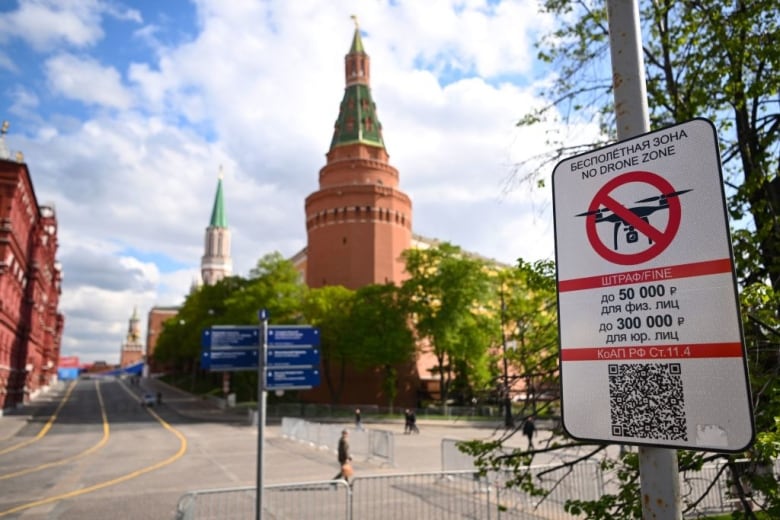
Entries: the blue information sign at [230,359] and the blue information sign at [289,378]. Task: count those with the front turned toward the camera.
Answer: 2

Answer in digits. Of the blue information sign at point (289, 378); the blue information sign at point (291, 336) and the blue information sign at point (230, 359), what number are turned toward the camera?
3

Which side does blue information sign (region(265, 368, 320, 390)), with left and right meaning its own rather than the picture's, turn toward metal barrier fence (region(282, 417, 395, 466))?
back

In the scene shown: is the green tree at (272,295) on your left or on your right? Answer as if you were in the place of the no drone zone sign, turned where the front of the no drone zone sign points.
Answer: on your right

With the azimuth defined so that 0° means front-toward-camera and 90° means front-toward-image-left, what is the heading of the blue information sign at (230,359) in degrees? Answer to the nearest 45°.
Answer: approximately 0°

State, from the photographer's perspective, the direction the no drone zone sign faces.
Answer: facing the viewer and to the left of the viewer

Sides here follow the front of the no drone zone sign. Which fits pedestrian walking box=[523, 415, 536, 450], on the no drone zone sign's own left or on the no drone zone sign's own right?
on the no drone zone sign's own right

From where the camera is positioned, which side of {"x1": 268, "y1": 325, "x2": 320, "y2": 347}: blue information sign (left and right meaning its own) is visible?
front

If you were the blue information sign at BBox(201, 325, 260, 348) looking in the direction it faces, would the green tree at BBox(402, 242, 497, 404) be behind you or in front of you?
behind

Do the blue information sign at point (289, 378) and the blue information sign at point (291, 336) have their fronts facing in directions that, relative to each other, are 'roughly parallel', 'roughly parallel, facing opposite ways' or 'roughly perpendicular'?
roughly parallel

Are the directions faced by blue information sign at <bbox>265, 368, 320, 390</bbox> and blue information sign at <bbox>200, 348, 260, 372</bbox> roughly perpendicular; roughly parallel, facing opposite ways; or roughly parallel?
roughly parallel

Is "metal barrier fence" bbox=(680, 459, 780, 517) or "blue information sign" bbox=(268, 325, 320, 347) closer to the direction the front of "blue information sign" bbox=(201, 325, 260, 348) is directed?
the metal barrier fence

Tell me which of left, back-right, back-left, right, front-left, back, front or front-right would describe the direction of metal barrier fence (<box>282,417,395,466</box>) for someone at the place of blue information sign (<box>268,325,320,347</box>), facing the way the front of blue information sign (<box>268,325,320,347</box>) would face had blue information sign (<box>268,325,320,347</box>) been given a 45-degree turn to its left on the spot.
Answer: back-left

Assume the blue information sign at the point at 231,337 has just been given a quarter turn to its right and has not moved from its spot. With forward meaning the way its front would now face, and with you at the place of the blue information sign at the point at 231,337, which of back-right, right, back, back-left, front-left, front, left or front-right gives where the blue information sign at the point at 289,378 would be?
back

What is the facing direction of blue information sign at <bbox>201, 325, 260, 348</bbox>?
toward the camera

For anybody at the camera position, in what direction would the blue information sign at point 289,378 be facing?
facing the viewer
